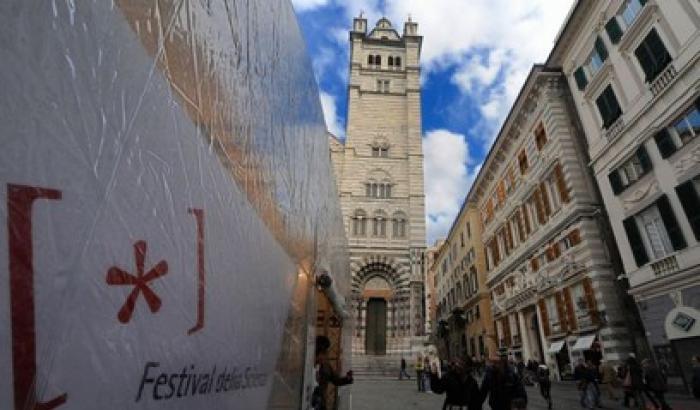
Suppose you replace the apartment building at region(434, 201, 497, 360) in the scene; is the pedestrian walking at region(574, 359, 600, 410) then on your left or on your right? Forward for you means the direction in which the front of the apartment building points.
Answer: on your left

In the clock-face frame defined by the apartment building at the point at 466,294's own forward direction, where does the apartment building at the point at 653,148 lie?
the apartment building at the point at 653,148 is roughly at 10 o'clock from the apartment building at the point at 466,294.

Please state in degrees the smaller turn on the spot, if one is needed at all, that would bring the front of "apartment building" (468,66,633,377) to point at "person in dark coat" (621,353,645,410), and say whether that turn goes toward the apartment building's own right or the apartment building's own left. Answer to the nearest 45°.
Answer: approximately 45° to the apartment building's own left

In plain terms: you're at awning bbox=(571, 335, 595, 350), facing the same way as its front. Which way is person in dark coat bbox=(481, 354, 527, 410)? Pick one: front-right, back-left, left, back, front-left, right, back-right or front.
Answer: front-left

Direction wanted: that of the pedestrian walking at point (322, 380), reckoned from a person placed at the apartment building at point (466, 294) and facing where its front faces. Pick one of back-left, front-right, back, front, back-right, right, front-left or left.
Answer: front-left

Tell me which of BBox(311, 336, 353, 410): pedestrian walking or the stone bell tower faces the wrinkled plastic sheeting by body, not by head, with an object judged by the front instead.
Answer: the stone bell tower

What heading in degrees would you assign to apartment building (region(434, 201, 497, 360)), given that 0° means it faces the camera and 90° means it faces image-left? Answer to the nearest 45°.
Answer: approximately 45°

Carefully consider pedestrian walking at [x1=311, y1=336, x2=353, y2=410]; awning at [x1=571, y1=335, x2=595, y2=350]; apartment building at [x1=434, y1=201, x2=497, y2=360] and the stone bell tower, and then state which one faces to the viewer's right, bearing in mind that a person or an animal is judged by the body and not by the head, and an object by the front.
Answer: the pedestrian walking

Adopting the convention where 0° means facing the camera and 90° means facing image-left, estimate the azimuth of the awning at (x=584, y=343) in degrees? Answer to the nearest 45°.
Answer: approximately 45°

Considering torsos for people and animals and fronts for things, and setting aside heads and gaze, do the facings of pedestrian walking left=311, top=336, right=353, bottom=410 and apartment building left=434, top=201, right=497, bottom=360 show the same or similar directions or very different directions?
very different directions

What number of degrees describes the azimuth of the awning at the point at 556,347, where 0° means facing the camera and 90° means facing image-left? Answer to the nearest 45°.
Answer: approximately 45°
